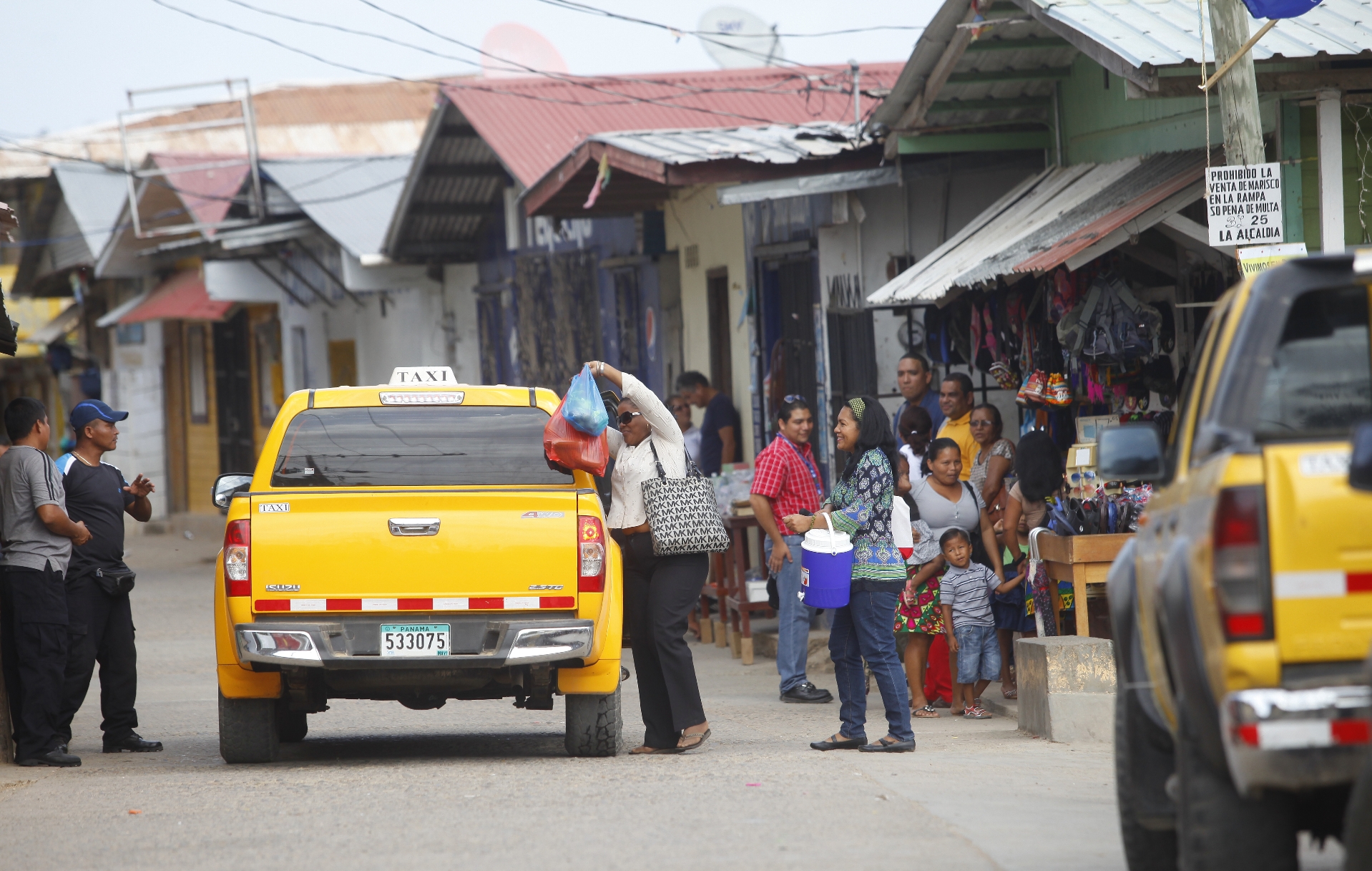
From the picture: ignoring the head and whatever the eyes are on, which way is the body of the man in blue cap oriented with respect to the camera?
to the viewer's right

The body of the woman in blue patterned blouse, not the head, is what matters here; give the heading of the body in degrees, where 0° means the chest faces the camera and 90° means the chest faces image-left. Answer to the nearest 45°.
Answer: approximately 90°

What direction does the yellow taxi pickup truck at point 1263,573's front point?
away from the camera

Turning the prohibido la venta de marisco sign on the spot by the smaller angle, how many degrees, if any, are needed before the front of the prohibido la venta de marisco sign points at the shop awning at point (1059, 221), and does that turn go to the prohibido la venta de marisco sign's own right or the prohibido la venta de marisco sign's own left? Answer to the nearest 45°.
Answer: approximately 135° to the prohibido la venta de marisco sign's own right

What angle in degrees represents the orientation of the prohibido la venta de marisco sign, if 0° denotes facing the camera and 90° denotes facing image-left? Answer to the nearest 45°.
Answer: approximately 0°

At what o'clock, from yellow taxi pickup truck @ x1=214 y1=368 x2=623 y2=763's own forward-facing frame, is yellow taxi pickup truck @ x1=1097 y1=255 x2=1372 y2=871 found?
yellow taxi pickup truck @ x1=1097 y1=255 x2=1372 y2=871 is roughly at 5 o'clock from yellow taxi pickup truck @ x1=214 y1=368 x2=623 y2=763.

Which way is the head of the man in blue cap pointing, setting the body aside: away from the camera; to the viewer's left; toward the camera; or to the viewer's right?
to the viewer's right

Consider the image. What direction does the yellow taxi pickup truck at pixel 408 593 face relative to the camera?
away from the camera

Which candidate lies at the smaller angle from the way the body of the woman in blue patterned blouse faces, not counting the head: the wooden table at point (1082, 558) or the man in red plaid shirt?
the man in red plaid shirt

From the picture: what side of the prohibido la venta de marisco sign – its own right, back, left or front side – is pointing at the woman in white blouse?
right

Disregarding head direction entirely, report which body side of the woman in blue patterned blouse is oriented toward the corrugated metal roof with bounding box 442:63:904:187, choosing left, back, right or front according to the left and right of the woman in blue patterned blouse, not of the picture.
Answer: right

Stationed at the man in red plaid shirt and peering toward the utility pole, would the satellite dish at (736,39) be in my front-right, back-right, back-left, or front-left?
back-left

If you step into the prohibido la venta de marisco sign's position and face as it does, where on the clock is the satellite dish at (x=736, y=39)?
The satellite dish is roughly at 5 o'clock from the prohibido la venta de marisco sign.
